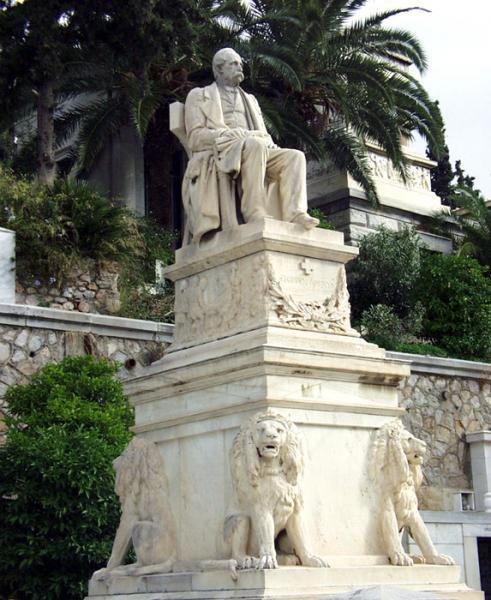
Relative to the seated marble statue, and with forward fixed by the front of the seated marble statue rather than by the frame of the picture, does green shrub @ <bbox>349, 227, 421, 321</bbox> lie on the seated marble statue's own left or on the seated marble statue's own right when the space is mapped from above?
on the seated marble statue's own left

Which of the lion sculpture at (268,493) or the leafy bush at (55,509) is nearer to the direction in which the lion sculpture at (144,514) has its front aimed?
the leafy bush

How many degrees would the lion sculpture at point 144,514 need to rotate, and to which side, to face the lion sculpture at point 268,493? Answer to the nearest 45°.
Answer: approximately 135° to its left

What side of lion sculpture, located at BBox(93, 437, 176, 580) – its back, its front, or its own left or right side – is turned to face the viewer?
left

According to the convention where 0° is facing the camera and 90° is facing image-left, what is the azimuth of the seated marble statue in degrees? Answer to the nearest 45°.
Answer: approximately 315°

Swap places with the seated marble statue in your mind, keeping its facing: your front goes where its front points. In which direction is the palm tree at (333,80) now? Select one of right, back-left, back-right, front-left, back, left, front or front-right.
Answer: back-left
